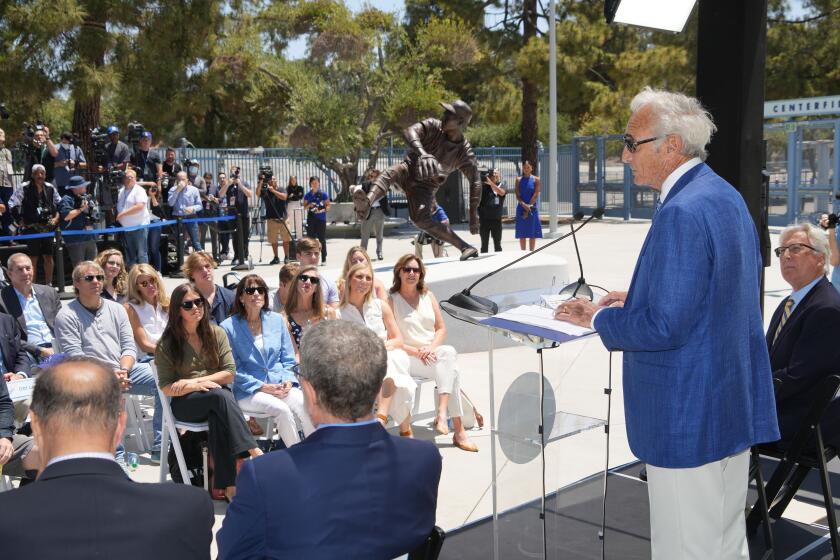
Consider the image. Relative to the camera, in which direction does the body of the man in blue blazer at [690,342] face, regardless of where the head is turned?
to the viewer's left

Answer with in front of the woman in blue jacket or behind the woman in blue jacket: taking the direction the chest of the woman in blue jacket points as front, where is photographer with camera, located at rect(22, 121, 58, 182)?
behind

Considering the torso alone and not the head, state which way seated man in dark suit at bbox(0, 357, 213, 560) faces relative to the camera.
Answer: away from the camera

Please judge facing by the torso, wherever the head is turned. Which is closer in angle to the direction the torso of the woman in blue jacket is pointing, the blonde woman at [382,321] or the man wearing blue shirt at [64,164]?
the blonde woman

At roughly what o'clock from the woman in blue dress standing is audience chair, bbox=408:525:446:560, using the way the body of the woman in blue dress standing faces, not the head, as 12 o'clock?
The audience chair is roughly at 12 o'clock from the woman in blue dress standing.

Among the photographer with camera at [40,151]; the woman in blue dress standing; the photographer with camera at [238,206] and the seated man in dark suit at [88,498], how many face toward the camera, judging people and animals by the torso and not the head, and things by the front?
3

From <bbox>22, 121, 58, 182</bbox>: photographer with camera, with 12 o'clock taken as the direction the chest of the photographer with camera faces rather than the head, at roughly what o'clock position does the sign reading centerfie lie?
The sign reading centerfie is roughly at 9 o'clock from the photographer with camera.

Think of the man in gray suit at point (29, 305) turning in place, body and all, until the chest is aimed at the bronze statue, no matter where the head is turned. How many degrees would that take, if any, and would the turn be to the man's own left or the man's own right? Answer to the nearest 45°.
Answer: approximately 90° to the man's own left

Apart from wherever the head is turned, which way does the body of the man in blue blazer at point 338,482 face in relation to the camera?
away from the camera

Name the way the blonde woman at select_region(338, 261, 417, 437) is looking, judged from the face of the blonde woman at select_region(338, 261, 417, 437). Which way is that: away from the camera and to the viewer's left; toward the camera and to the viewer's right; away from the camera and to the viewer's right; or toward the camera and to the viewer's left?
toward the camera and to the viewer's right

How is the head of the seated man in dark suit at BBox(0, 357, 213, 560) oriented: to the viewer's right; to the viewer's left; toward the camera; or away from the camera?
away from the camera

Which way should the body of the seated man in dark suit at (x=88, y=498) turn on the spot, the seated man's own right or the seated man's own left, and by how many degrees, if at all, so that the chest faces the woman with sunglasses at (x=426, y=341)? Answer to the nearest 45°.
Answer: approximately 45° to the seated man's own right

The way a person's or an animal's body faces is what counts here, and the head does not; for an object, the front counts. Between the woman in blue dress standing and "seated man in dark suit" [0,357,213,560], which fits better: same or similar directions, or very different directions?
very different directions

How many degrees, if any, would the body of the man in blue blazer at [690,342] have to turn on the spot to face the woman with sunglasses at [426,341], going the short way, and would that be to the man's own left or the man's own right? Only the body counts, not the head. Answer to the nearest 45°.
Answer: approximately 45° to the man's own right
